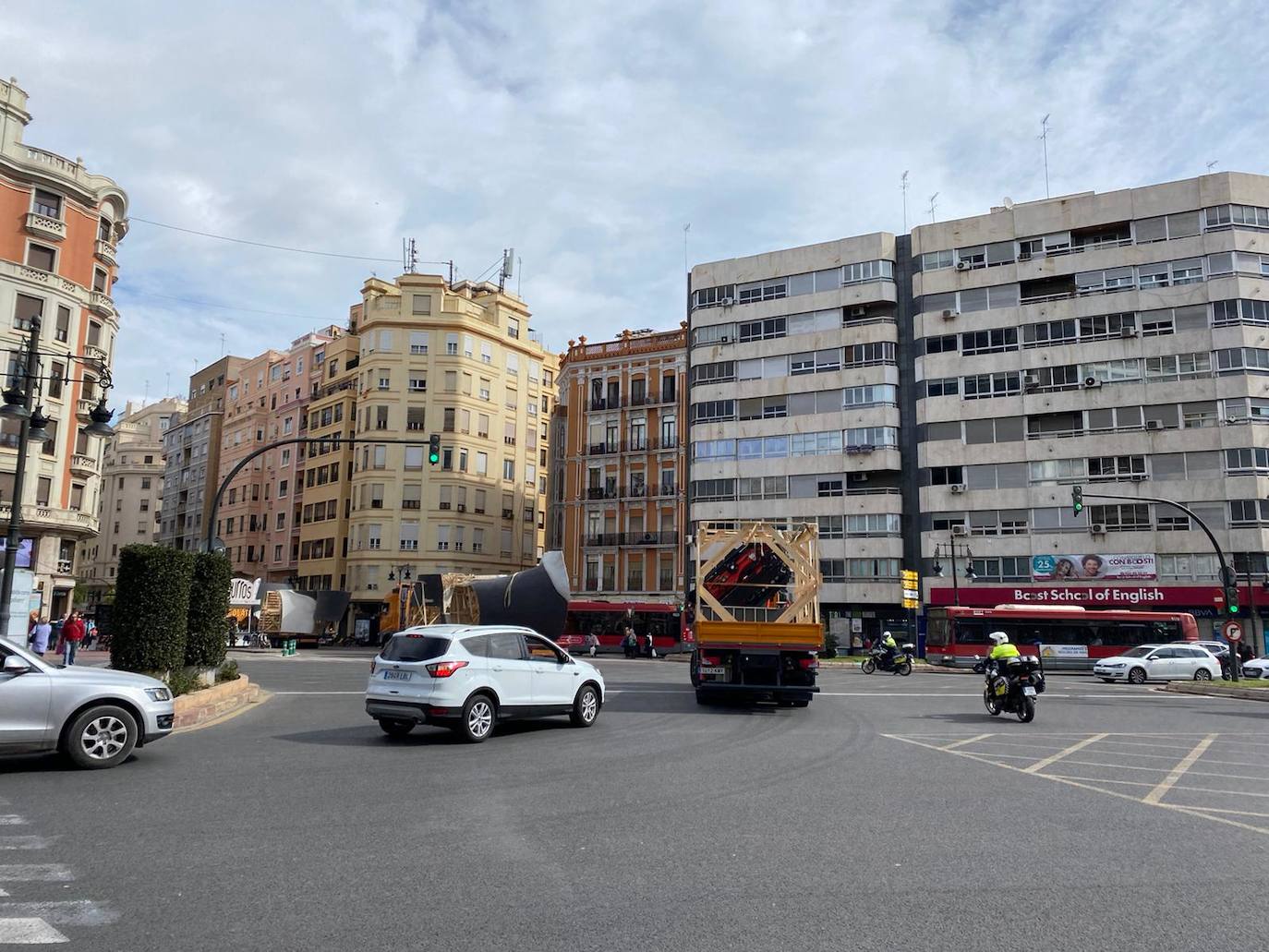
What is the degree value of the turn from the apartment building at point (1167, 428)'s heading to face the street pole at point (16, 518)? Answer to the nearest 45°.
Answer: approximately 45° to its right

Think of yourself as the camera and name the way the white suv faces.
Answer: facing away from the viewer and to the right of the viewer

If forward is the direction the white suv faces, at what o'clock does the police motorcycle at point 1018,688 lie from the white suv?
The police motorcycle is roughly at 1 o'clock from the white suv.

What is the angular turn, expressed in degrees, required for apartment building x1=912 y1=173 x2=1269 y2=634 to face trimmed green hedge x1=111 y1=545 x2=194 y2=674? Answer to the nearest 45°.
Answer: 0° — it already faces it

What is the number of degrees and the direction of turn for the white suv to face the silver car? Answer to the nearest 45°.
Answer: approximately 180°

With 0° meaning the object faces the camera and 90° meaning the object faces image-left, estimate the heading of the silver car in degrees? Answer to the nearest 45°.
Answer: approximately 270°

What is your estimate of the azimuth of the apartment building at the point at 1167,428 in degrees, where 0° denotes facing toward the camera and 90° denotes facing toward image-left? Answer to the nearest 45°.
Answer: approximately 0°

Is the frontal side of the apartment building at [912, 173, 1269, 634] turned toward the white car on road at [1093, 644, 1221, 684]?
yes

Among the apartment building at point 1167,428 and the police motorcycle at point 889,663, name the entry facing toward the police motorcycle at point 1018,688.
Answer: the apartment building

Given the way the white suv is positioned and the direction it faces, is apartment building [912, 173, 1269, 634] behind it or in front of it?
in front

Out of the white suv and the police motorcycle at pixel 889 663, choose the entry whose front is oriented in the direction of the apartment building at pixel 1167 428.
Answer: the white suv

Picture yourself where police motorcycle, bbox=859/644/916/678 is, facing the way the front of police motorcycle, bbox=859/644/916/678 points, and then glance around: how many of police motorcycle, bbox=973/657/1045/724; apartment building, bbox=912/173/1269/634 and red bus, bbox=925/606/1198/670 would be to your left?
1
